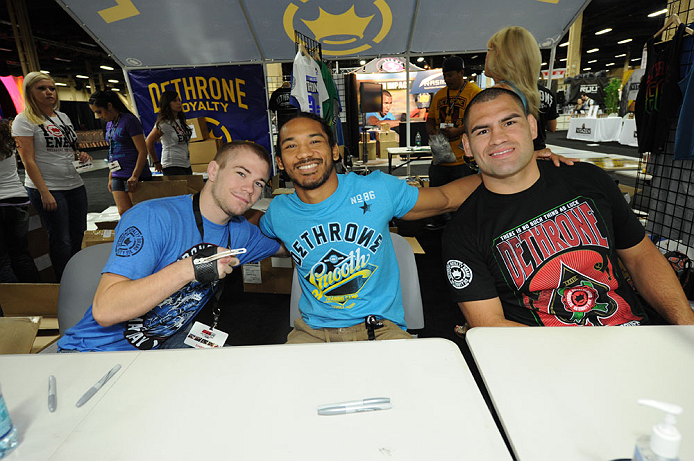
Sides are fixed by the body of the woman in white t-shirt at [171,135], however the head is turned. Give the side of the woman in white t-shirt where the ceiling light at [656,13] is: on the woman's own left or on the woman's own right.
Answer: on the woman's own left

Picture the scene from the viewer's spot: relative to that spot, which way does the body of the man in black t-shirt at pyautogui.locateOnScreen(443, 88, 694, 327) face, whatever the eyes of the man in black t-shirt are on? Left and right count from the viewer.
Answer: facing the viewer

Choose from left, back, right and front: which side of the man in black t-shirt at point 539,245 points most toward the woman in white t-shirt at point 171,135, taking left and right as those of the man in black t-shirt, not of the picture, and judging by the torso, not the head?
right

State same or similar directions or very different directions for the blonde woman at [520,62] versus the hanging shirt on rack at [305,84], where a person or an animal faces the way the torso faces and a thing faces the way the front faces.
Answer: very different directions

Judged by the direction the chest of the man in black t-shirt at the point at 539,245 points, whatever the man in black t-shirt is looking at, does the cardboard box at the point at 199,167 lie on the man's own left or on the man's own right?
on the man's own right

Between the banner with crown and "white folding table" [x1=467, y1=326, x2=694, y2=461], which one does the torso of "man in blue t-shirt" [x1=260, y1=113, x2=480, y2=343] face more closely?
the white folding table

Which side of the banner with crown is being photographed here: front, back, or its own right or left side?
front

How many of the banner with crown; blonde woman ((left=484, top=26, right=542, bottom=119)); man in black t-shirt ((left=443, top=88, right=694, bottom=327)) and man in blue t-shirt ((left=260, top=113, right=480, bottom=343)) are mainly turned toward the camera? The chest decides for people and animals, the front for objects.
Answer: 3

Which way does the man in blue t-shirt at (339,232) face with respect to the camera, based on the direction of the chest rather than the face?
toward the camera

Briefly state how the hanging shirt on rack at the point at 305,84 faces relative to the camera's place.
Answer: facing the viewer and to the right of the viewer
